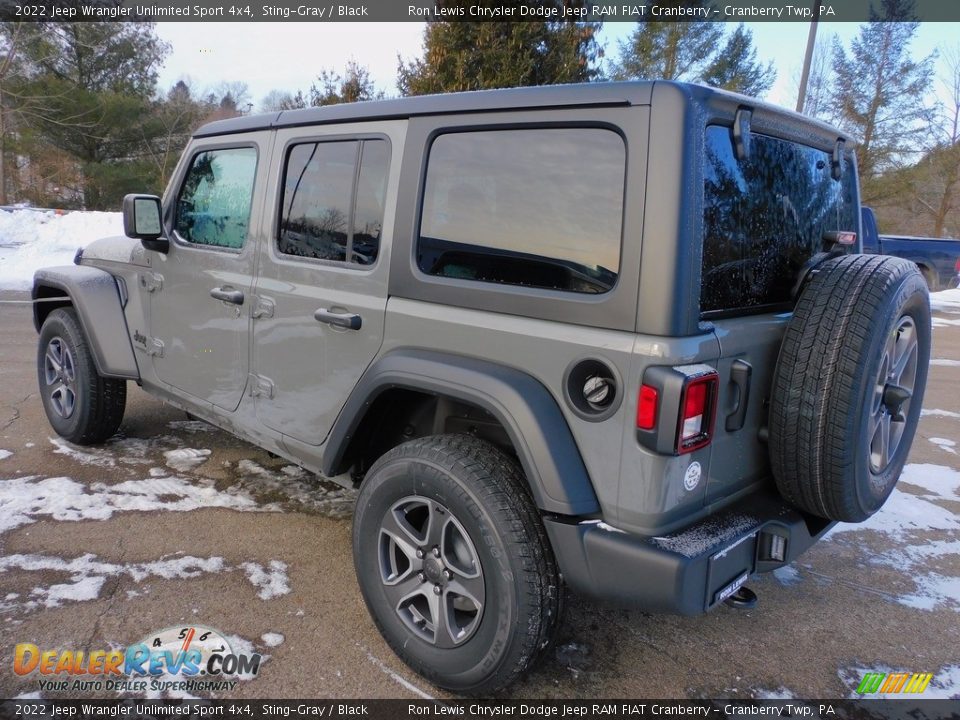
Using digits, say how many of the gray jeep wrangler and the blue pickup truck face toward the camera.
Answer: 0

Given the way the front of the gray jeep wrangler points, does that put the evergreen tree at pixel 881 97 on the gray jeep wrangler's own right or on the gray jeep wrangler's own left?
on the gray jeep wrangler's own right

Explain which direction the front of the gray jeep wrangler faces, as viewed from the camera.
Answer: facing away from the viewer and to the left of the viewer

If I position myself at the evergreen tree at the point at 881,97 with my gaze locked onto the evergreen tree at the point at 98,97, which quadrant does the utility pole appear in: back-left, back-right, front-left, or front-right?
front-left

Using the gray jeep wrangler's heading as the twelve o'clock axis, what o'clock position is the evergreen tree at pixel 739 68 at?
The evergreen tree is roughly at 2 o'clock from the gray jeep wrangler.
